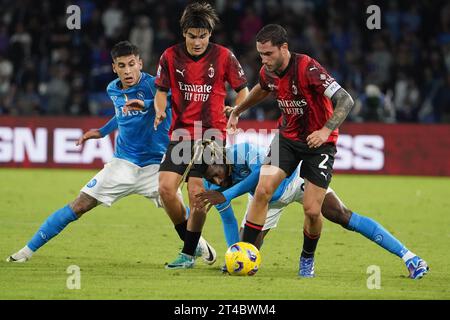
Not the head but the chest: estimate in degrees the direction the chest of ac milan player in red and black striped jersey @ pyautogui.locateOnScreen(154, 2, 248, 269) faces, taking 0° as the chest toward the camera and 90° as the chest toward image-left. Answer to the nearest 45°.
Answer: approximately 0°

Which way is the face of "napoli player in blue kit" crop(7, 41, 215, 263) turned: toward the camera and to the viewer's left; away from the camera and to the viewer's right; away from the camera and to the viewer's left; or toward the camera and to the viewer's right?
toward the camera and to the viewer's right

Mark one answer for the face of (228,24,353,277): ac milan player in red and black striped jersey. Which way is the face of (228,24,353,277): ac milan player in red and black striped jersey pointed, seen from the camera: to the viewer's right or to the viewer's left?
to the viewer's left

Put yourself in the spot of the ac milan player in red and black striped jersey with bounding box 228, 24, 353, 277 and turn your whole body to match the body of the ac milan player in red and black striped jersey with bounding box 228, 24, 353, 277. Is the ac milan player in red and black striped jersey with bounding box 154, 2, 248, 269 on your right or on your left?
on your right
